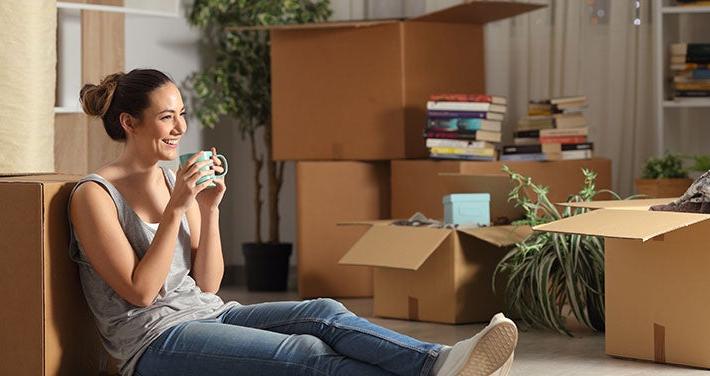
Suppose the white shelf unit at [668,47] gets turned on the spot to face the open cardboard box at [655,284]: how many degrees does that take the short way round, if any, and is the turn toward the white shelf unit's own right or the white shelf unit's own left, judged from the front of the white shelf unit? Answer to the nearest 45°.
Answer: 0° — it already faces it

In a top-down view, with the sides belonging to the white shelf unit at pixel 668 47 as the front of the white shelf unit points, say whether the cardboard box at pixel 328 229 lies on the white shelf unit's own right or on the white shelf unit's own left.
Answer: on the white shelf unit's own right

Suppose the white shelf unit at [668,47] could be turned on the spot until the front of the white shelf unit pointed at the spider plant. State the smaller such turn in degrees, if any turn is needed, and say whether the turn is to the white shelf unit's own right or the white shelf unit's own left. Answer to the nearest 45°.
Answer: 0° — it already faces it

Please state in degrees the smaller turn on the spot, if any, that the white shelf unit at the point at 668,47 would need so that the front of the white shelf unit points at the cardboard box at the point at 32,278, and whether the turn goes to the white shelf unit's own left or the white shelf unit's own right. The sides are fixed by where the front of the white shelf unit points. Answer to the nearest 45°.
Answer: approximately 45° to the white shelf unit's own right

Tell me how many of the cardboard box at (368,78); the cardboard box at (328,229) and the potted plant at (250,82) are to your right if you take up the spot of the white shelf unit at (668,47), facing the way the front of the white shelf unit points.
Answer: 3

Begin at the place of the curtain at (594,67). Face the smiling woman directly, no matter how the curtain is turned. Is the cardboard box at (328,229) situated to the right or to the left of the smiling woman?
right

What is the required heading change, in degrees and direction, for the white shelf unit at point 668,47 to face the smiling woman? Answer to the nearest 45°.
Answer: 0° — it already faces them

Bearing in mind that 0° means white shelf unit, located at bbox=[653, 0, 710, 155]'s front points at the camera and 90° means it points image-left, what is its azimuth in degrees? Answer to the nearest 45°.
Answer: approximately 0°

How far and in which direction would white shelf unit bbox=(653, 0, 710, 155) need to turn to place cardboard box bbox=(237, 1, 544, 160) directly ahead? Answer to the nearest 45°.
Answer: approximately 90° to its right

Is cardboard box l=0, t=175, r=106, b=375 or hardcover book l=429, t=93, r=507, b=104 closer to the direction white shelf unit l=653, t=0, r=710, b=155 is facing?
the cardboard box

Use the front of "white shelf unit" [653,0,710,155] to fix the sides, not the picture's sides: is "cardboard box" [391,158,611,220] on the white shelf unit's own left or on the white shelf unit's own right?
on the white shelf unit's own right
